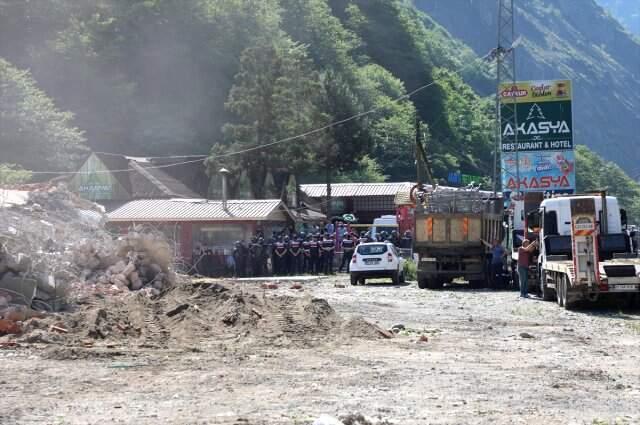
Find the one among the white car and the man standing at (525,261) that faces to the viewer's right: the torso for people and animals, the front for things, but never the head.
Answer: the man standing

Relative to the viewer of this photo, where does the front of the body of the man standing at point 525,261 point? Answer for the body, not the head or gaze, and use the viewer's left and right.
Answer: facing to the right of the viewer

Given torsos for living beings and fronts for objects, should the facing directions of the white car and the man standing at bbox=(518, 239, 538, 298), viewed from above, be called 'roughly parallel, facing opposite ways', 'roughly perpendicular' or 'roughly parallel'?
roughly perpendicular

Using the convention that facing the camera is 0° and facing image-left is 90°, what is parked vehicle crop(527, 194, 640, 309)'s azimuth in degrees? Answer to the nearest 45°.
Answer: approximately 180°

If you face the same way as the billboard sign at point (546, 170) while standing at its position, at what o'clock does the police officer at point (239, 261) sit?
The police officer is roughly at 2 o'clock from the billboard sign.

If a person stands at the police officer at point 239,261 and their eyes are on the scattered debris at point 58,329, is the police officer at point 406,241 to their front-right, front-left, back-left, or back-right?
back-left
